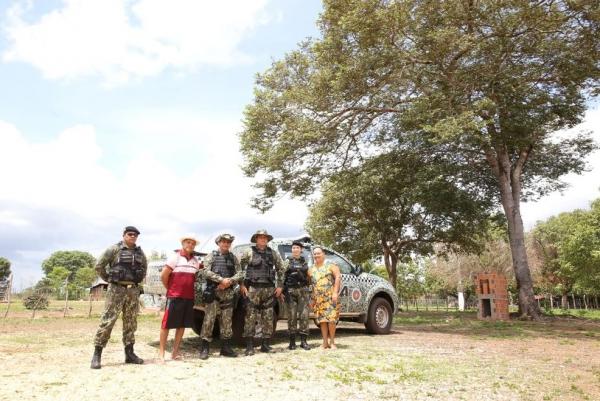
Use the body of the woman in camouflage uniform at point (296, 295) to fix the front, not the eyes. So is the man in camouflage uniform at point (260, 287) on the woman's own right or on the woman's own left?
on the woman's own right

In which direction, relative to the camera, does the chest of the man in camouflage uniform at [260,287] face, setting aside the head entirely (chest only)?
toward the camera

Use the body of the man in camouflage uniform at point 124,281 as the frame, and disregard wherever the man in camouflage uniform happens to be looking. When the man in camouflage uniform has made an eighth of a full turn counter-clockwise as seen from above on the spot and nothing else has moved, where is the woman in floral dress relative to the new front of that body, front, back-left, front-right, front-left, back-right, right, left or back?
front

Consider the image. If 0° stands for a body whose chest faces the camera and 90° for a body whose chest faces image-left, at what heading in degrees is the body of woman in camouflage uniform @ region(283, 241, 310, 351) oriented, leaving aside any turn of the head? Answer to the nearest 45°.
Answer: approximately 0°

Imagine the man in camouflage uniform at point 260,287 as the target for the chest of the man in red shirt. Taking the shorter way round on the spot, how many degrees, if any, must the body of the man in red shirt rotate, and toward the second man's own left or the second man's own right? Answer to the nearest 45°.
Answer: approximately 45° to the second man's own left

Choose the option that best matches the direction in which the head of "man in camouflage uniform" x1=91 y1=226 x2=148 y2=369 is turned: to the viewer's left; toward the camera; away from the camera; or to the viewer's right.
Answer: toward the camera

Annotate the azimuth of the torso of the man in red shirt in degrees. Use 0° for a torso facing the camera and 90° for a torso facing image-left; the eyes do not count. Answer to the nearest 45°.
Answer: approximately 315°

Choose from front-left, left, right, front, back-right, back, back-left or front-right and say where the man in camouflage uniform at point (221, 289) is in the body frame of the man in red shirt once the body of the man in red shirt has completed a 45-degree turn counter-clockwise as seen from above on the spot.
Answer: front

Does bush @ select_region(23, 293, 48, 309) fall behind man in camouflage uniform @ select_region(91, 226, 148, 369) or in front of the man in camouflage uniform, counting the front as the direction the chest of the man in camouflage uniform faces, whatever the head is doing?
behind

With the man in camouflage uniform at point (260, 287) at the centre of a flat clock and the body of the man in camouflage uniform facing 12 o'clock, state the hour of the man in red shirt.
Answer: The man in red shirt is roughly at 2 o'clock from the man in camouflage uniform.

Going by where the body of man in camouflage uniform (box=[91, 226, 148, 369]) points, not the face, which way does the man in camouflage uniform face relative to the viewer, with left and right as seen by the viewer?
facing the viewer and to the right of the viewer

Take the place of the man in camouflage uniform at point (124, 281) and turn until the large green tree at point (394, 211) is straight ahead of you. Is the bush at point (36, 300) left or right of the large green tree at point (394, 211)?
left

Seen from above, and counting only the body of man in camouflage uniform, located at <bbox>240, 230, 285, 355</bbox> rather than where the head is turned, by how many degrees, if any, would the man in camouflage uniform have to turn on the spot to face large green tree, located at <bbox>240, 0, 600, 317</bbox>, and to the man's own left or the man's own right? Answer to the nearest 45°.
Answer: approximately 135° to the man's own left

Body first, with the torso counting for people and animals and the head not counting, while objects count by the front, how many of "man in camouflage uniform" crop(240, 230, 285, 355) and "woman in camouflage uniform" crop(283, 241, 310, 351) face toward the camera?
2

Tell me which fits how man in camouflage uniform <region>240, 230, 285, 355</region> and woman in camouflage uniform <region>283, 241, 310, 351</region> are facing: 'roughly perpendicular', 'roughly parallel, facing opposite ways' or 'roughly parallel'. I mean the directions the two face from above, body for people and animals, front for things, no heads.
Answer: roughly parallel

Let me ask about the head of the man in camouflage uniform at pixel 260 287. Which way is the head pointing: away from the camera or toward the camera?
toward the camera

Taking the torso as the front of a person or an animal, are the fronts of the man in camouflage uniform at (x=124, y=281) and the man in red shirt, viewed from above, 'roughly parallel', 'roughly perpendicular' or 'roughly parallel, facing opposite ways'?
roughly parallel

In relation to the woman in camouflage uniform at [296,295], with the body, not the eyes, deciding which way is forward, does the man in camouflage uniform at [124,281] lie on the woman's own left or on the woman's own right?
on the woman's own right
